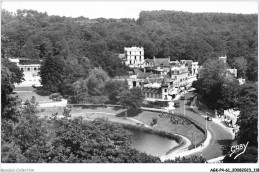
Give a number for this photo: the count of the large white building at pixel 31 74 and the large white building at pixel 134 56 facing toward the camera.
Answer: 2

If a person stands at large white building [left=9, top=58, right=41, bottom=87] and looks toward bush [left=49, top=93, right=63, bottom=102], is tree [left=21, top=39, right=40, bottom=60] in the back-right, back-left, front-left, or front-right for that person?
back-left

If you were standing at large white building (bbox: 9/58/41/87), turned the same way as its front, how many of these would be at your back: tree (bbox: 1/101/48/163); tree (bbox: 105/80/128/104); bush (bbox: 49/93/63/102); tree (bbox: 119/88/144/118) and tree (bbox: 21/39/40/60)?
1

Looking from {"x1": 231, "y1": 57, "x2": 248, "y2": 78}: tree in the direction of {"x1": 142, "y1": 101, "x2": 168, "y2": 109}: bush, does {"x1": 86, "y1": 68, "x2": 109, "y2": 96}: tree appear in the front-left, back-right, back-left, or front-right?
front-right

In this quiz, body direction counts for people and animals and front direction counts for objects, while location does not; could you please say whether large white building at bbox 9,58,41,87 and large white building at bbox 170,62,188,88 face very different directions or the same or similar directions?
same or similar directions

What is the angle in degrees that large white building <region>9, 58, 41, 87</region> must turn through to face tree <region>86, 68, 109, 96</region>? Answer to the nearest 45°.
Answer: approximately 45° to its left

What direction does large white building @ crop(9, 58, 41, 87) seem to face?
toward the camera

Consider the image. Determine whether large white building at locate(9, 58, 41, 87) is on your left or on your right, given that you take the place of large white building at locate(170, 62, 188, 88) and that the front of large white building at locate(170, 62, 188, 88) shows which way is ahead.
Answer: on your right

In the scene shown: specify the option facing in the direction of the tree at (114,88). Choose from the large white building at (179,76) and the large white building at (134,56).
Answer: the large white building at (134,56)

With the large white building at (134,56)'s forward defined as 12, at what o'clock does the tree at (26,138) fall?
The tree is roughly at 12 o'clock from the large white building.

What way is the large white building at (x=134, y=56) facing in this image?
toward the camera

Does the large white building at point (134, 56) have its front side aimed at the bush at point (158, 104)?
yes

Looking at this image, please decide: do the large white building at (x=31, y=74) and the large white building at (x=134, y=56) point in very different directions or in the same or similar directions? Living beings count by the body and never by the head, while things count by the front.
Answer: same or similar directions

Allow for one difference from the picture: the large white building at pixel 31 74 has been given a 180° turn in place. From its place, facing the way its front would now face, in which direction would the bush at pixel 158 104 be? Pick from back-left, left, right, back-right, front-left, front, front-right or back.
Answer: back-right

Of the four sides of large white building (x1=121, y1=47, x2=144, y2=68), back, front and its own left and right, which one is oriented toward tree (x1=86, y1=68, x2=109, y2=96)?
front

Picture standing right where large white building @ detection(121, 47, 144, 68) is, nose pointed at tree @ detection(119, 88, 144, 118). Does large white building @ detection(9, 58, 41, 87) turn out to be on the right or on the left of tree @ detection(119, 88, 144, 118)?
right

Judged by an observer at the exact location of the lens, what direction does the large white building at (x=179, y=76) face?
facing the viewer and to the right of the viewer
